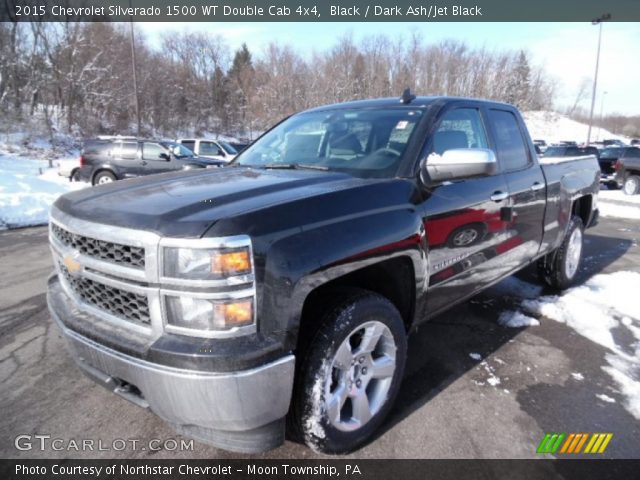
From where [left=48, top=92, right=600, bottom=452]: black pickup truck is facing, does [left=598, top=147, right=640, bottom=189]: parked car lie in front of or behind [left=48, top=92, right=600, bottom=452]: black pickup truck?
behind

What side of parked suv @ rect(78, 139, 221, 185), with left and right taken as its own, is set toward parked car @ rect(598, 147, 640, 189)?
front

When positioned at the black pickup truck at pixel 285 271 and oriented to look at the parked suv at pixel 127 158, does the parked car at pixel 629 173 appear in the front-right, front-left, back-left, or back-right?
front-right

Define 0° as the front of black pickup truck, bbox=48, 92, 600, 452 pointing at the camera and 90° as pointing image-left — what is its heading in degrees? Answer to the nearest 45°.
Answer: approximately 45°

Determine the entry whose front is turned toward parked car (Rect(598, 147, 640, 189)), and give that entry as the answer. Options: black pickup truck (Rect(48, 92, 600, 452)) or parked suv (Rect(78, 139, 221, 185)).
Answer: the parked suv

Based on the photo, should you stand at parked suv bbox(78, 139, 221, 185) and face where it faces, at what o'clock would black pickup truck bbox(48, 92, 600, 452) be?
The black pickup truck is roughly at 3 o'clock from the parked suv.

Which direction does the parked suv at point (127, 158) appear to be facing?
to the viewer's right

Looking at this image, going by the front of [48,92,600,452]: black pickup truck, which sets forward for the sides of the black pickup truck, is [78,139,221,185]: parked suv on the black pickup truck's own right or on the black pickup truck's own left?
on the black pickup truck's own right

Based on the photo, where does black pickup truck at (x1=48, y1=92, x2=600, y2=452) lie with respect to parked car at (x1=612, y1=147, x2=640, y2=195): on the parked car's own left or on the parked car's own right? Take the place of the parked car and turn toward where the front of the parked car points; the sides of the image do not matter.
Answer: on the parked car's own right
